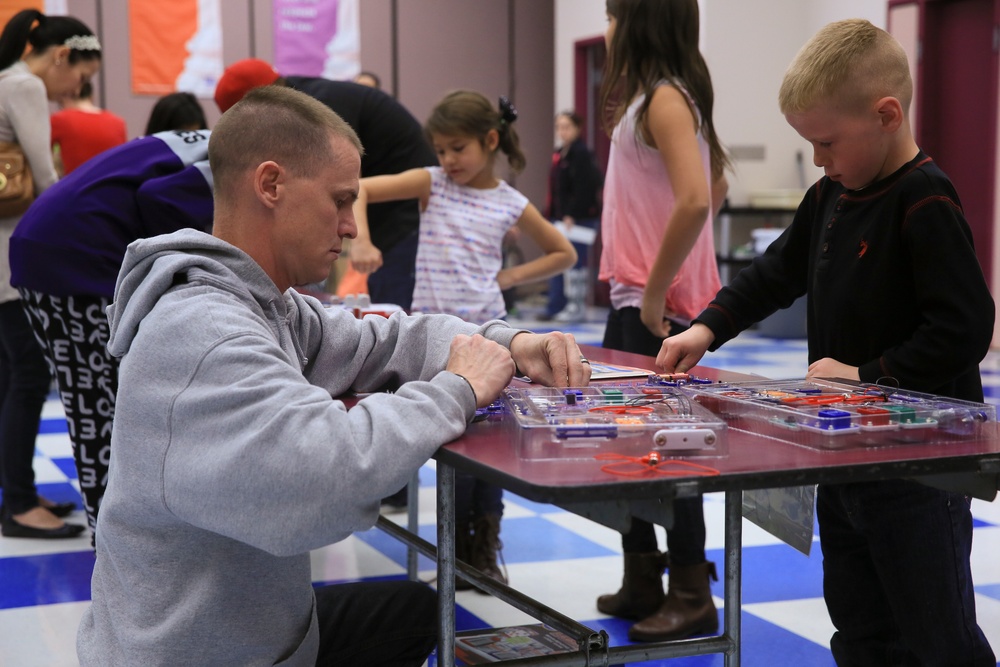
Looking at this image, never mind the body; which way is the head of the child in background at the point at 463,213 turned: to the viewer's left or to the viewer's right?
to the viewer's left

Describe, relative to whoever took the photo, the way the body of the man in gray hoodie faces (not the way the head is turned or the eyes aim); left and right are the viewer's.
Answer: facing to the right of the viewer

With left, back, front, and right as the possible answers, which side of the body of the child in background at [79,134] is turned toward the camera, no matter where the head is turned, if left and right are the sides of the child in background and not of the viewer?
back

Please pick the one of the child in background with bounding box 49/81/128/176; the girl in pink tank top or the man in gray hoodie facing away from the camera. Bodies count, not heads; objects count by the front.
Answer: the child in background

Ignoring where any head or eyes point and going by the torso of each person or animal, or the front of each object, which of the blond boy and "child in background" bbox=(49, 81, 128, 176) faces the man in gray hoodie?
the blond boy

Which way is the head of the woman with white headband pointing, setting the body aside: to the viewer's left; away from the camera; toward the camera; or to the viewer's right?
to the viewer's right

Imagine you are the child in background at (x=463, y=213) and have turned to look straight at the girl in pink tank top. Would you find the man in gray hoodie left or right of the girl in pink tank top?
right

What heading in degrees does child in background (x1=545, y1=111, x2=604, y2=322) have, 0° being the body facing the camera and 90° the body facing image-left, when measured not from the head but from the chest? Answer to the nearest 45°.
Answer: approximately 45°
